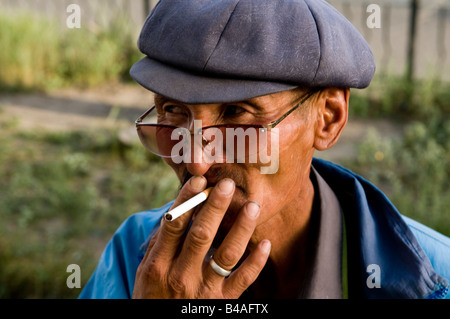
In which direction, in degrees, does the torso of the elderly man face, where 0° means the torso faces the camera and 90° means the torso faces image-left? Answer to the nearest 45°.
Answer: approximately 45°

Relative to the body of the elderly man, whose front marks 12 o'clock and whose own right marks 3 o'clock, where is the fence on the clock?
The fence is roughly at 5 o'clock from the elderly man.
